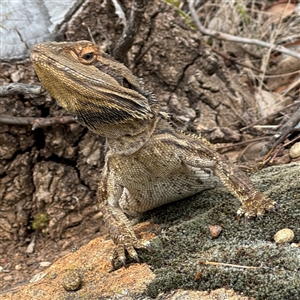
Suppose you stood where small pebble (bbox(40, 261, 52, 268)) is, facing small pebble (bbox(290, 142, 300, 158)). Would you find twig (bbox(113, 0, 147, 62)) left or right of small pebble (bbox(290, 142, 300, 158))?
left

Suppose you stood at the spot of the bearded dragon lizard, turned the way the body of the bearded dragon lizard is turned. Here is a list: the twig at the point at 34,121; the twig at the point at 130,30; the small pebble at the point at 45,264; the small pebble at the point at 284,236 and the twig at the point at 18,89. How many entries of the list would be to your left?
1

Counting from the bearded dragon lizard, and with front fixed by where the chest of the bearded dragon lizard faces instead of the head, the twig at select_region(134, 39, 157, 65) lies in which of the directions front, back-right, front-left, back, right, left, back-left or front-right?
back-right

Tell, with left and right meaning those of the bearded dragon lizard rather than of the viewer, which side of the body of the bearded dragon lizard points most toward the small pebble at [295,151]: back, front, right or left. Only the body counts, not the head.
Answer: back

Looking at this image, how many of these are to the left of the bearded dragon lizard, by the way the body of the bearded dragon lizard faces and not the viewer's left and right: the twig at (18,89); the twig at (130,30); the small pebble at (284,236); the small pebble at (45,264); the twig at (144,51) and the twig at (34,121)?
1

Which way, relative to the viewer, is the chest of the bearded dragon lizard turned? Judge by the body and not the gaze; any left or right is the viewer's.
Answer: facing the viewer and to the left of the viewer

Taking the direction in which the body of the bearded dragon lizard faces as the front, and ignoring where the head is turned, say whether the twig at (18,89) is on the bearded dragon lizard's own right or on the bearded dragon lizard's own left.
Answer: on the bearded dragon lizard's own right

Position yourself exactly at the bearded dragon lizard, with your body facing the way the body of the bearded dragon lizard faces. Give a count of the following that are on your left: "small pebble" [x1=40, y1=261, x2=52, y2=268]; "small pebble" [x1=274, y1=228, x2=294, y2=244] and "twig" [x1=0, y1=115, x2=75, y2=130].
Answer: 1

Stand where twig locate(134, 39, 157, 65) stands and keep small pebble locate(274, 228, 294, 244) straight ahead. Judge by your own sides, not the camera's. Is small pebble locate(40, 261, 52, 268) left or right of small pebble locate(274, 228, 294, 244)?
right

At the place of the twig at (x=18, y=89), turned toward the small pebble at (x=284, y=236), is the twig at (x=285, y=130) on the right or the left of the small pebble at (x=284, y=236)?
left

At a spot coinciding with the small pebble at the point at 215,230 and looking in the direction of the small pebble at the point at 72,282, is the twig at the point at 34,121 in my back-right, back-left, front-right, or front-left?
front-right

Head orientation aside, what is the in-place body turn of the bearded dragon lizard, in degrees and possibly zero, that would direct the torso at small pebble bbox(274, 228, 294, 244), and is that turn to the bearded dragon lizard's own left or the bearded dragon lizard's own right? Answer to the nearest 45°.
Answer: approximately 90° to the bearded dragon lizard's own left

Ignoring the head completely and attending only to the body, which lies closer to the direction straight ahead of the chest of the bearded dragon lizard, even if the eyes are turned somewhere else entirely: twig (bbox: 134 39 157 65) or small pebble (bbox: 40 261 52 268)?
the small pebble
